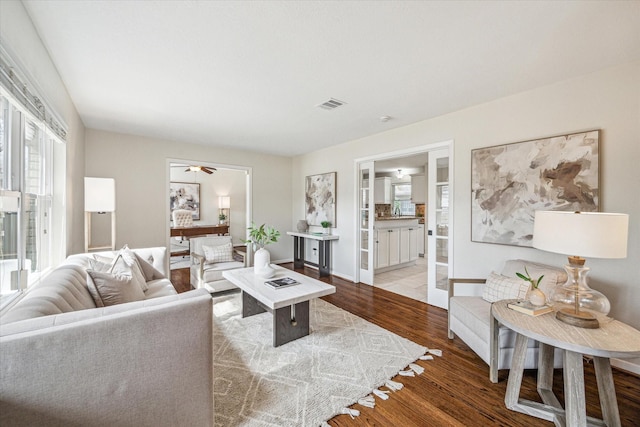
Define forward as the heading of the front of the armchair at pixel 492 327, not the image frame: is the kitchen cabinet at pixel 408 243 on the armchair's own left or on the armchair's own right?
on the armchair's own right

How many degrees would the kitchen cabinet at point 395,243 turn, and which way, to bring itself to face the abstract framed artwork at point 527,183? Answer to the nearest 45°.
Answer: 0° — it already faces it

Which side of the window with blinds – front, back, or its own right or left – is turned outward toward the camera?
right

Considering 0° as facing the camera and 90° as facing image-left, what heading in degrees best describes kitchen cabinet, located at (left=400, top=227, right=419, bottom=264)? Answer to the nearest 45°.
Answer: approximately 315°

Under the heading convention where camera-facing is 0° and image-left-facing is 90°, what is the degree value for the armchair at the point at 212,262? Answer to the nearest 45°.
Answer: approximately 315°

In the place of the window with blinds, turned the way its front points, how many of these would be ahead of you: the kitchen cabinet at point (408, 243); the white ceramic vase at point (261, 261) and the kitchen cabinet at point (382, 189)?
3

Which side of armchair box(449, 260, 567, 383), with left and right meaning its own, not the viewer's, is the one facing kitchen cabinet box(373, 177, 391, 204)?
right

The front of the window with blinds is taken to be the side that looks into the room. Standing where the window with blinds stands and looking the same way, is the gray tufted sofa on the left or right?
on its right

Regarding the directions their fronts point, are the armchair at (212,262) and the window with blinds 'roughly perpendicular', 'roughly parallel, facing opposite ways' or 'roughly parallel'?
roughly perpendicular

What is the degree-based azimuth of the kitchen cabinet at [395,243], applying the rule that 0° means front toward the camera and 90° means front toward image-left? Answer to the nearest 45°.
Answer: approximately 315°
